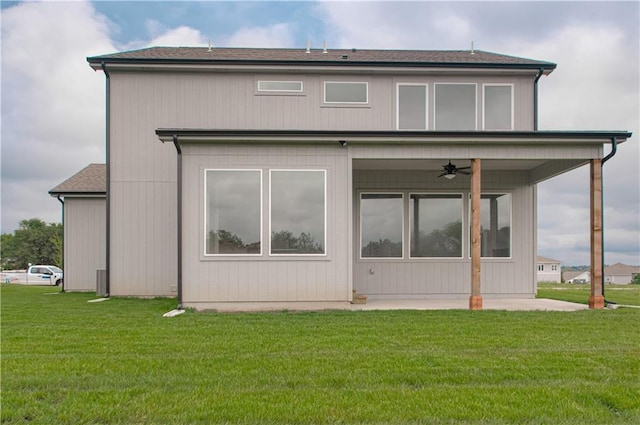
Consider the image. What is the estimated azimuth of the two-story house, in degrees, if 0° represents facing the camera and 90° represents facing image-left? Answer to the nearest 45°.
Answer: approximately 180°
